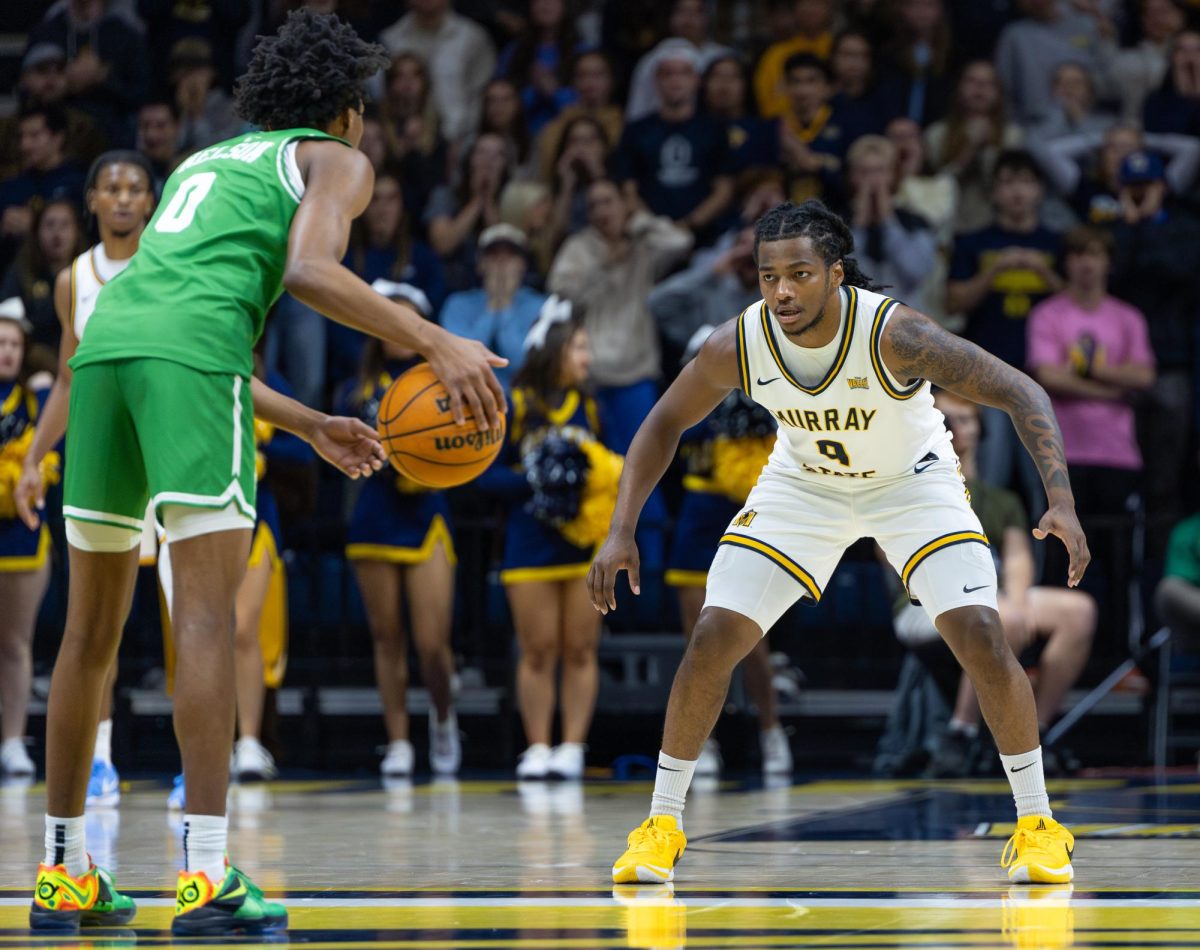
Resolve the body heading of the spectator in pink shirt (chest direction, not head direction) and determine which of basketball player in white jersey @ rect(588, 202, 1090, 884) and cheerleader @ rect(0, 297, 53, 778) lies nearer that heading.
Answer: the basketball player in white jersey

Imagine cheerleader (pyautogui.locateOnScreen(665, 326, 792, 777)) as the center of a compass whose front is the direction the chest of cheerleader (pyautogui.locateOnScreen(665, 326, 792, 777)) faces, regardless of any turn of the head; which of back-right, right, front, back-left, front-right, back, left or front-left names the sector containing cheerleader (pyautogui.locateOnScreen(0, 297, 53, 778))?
right

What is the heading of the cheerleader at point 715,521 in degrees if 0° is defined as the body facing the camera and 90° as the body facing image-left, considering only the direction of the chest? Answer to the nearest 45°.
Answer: approximately 0°

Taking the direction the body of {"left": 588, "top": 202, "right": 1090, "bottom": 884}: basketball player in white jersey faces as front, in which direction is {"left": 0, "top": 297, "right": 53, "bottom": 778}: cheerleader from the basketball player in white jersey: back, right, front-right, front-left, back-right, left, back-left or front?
back-right

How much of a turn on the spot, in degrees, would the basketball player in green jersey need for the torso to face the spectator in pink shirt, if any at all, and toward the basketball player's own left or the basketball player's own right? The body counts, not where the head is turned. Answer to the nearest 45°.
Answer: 0° — they already face them

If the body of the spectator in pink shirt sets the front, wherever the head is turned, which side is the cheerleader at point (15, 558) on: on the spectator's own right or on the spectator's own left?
on the spectator's own right

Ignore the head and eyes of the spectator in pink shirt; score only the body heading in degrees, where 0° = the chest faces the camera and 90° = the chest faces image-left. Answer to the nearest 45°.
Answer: approximately 0°

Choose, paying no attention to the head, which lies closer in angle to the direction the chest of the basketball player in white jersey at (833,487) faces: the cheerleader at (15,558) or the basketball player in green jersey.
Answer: the basketball player in green jersey
